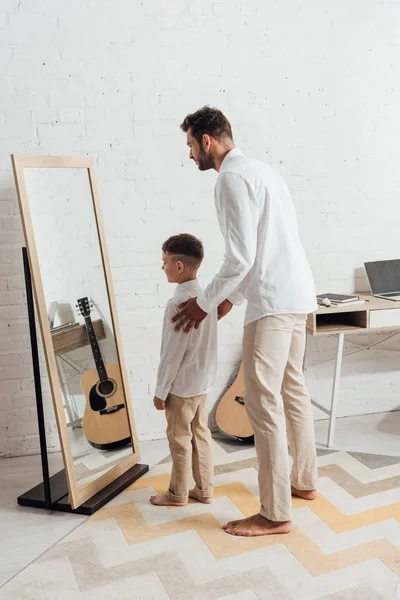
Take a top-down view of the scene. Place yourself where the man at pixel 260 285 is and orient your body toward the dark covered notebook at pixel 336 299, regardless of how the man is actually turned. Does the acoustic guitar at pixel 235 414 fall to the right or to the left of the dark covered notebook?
left

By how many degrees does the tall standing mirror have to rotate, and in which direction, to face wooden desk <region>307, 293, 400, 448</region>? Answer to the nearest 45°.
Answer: approximately 45° to its left

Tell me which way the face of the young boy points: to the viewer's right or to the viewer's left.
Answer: to the viewer's left

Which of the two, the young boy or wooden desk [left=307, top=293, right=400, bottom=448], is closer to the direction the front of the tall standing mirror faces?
the young boy

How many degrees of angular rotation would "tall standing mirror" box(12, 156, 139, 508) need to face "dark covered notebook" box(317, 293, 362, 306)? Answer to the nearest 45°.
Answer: approximately 45° to its left

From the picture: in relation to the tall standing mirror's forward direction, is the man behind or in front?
in front

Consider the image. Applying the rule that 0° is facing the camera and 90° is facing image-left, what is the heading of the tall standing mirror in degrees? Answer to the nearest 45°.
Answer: approximately 315°

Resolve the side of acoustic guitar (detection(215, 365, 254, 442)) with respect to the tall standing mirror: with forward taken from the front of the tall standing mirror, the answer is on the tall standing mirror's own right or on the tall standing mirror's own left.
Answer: on the tall standing mirror's own left

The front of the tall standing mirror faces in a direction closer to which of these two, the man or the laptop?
the man

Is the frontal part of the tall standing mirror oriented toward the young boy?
yes
